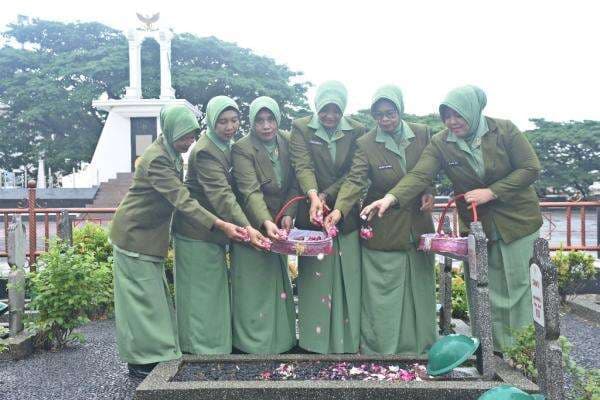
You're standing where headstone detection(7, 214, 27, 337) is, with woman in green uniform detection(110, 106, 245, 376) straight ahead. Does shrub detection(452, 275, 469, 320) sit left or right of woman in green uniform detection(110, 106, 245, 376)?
left

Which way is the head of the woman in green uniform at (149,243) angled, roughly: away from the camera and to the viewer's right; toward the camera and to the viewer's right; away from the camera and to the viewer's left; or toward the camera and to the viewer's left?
toward the camera and to the viewer's right

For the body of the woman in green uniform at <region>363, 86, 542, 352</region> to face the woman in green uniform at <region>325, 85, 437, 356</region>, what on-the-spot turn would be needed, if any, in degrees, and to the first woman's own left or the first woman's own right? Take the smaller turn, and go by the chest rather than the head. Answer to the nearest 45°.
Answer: approximately 45° to the first woman's own right

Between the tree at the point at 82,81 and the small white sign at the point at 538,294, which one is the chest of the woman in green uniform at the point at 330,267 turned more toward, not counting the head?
the small white sign

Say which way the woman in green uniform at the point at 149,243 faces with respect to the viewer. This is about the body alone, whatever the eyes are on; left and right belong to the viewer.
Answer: facing to the right of the viewer

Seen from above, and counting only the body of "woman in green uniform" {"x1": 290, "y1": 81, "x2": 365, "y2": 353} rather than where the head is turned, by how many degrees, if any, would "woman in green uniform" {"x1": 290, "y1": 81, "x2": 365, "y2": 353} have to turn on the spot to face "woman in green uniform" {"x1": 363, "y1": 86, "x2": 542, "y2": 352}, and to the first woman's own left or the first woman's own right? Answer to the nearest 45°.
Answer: approximately 90° to the first woman's own left

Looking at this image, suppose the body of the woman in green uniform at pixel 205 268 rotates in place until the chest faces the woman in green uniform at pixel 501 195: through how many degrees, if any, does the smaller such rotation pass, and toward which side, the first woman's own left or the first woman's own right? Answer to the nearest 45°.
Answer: approximately 45° to the first woman's own left
